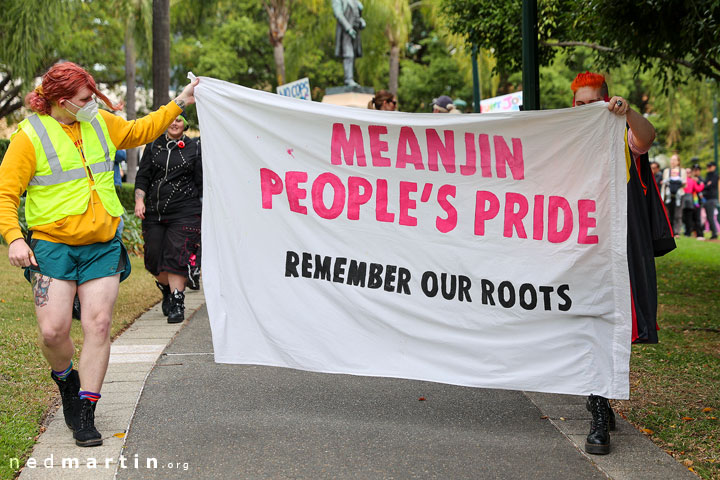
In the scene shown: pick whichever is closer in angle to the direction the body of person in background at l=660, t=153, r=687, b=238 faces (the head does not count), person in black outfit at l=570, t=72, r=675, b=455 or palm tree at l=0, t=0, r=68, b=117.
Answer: the person in black outfit

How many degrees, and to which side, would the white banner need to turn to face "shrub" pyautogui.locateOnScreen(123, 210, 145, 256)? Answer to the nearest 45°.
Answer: approximately 135° to its right

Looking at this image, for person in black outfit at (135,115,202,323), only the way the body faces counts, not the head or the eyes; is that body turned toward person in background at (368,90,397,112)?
no

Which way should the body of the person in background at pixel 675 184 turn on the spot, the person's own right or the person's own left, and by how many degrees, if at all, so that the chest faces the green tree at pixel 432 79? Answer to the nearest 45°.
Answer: approximately 135° to the person's own right

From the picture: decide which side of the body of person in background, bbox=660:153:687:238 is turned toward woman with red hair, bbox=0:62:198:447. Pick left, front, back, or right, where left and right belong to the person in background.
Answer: front

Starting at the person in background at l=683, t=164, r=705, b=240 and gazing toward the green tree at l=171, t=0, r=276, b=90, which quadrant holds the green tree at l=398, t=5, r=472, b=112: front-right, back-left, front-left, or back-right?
front-right

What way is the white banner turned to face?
toward the camera

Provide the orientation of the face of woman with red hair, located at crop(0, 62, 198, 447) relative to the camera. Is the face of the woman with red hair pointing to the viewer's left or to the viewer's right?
to the viewer's right

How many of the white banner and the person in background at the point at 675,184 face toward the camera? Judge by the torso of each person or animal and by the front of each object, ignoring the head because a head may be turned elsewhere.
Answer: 2

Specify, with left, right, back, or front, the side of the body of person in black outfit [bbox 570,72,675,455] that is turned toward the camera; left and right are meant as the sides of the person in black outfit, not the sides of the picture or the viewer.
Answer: front

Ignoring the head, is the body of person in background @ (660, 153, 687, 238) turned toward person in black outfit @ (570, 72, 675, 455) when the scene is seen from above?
yes

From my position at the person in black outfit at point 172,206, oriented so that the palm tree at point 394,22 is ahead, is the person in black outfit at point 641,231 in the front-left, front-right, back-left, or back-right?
back-right

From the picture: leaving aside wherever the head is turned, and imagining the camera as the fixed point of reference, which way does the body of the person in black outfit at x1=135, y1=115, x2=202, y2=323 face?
toward the camera

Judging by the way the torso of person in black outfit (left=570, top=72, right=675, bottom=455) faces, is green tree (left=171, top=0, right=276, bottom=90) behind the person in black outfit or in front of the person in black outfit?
behind

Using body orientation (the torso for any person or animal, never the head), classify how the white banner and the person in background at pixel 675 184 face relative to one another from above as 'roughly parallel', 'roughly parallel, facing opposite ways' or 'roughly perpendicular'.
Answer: roughly parallel

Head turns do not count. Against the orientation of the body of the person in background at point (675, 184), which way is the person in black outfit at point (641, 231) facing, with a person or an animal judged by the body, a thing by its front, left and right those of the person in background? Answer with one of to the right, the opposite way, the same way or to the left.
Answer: the same way

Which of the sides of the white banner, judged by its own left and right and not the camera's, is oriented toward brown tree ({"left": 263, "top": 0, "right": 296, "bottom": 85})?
back

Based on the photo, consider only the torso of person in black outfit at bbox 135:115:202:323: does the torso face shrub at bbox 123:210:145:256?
no
